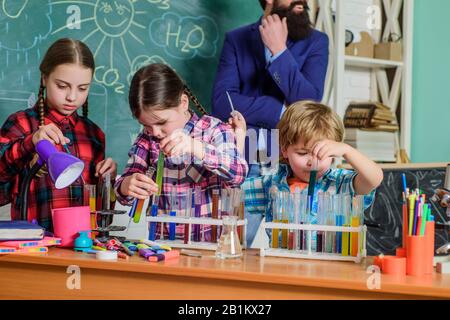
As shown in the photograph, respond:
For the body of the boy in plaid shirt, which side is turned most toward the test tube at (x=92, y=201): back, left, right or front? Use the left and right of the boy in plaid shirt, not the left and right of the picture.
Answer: right

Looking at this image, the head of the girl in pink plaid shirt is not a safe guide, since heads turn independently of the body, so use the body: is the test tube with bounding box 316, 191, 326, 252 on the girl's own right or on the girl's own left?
on the girl's own left

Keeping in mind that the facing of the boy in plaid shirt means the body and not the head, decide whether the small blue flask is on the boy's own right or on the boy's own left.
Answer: on the boy's own right

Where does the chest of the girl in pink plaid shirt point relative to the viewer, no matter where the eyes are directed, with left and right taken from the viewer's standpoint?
facing the viewer and to the left of the viewer

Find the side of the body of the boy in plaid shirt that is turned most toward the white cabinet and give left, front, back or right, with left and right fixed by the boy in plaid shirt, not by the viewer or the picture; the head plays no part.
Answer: back

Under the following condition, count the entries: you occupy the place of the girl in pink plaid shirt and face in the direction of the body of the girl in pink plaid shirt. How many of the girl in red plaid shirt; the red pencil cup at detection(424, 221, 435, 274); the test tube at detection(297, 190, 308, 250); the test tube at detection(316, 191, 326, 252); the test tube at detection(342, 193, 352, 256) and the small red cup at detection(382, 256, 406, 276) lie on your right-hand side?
1

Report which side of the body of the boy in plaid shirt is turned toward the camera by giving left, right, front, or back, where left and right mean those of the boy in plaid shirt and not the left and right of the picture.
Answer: front

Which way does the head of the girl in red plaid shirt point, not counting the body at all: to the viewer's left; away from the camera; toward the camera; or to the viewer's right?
toward the camera

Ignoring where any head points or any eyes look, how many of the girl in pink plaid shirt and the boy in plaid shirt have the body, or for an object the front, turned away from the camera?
0

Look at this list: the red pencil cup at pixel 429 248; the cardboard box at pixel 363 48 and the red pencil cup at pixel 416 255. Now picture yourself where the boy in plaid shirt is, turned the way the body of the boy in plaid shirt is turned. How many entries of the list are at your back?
1

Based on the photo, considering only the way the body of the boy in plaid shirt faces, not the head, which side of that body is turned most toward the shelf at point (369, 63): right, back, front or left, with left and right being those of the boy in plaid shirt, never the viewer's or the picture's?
back

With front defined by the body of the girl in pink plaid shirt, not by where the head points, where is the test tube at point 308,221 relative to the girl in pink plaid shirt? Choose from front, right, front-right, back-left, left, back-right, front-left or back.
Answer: left
